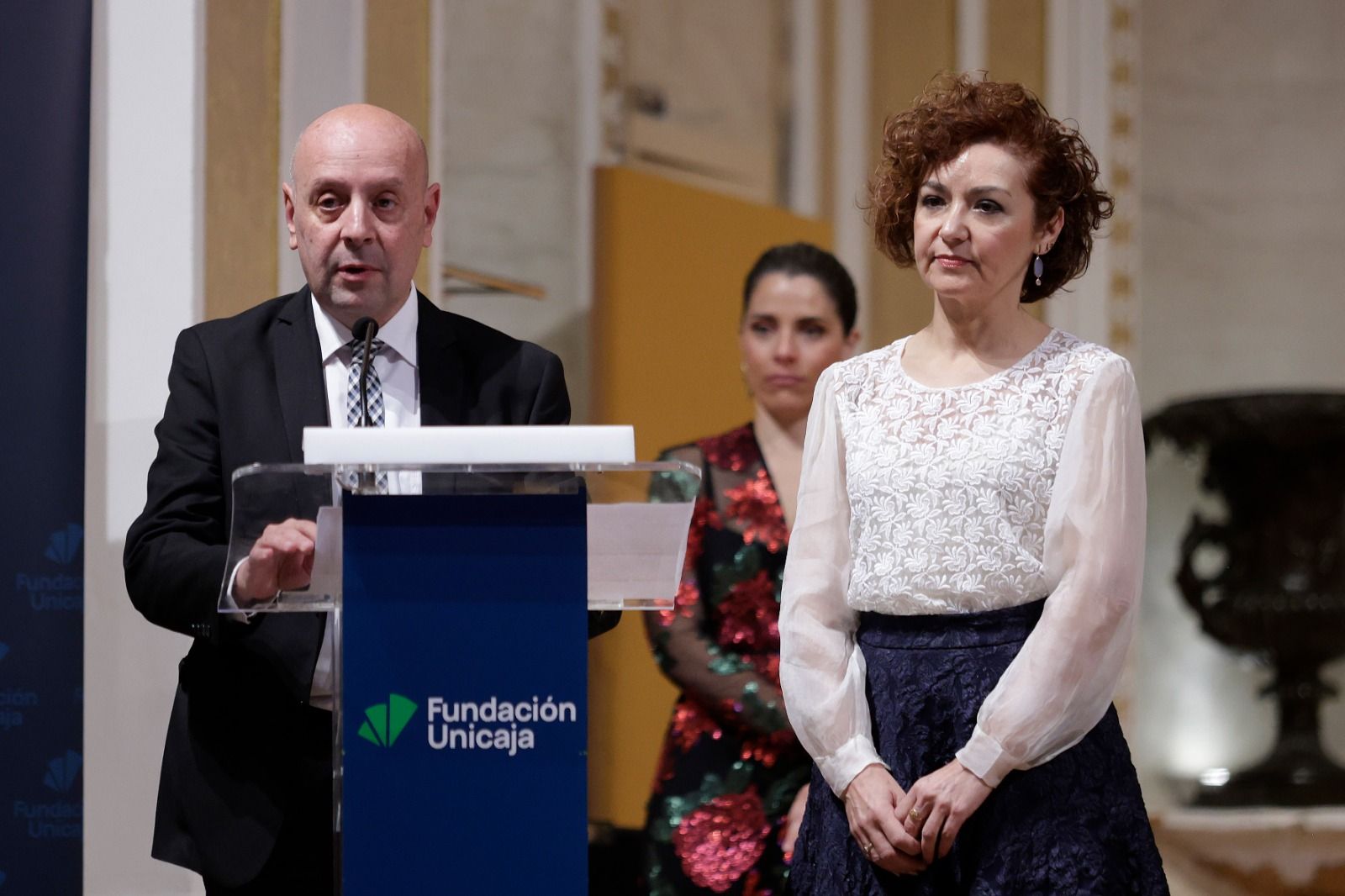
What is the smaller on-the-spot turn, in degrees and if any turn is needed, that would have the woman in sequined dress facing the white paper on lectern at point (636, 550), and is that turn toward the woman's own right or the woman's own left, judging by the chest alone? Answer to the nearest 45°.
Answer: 0° — they already face it

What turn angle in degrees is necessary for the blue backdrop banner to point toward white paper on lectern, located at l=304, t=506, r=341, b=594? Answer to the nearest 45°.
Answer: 0° — it already faces it

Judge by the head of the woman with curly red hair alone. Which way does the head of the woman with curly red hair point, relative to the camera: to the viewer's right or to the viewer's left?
to the viewer's left

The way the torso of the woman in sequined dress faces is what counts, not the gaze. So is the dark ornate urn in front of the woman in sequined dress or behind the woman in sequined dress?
behind

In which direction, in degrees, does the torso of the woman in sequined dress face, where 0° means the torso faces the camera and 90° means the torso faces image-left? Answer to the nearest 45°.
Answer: approximately 0°

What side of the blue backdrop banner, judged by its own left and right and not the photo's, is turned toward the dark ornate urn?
left

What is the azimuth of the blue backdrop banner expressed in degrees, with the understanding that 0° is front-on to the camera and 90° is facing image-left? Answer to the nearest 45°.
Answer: approximately 0°

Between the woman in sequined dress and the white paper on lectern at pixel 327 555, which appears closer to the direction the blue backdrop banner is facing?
the white paper on lectern
